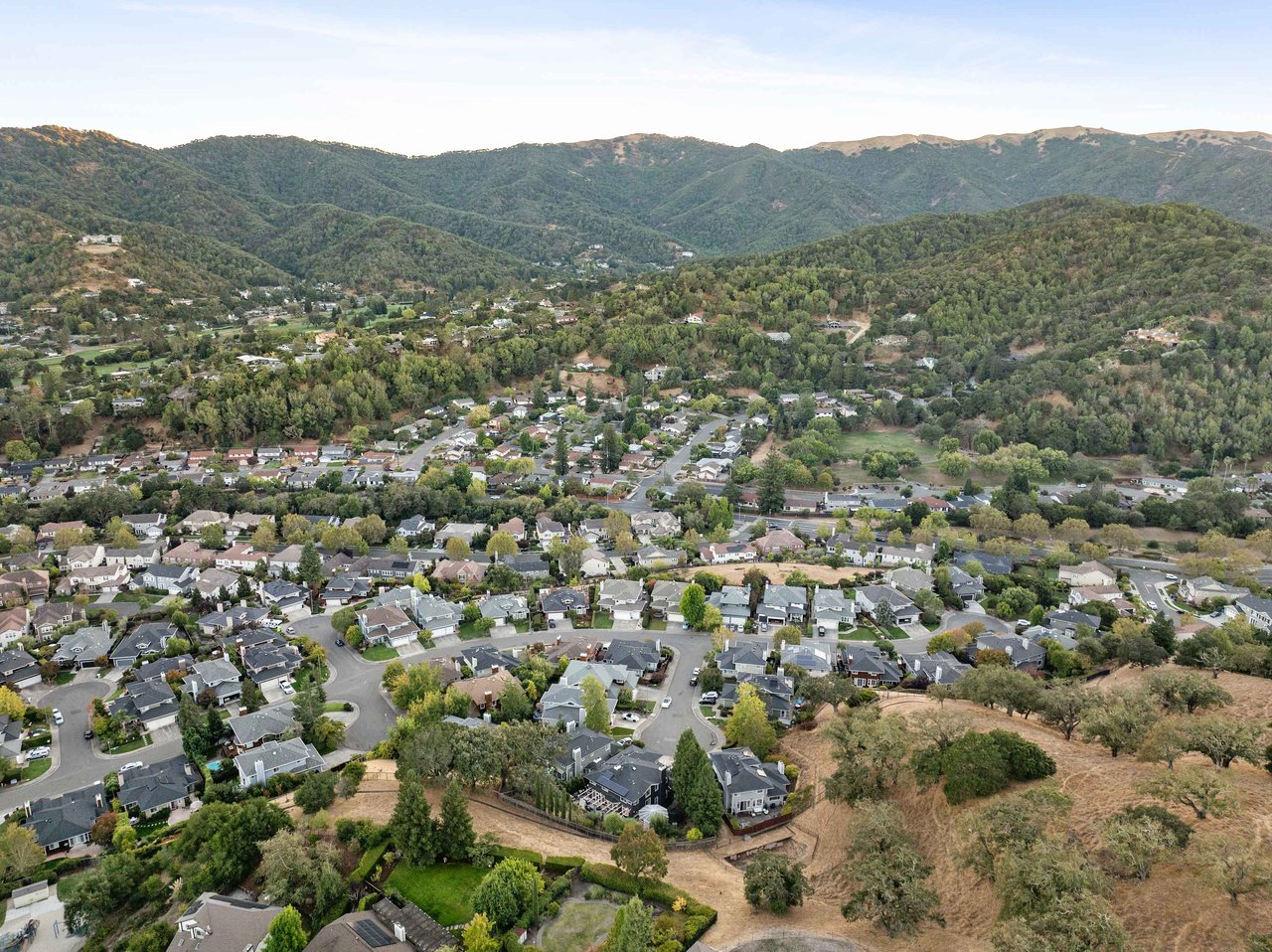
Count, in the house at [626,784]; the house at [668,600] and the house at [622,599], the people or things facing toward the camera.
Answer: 2

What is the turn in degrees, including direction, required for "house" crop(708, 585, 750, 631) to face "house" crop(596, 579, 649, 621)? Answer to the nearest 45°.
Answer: approximately 90° to its right

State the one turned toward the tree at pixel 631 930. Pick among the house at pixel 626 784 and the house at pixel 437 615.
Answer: the house at pixel 437 615

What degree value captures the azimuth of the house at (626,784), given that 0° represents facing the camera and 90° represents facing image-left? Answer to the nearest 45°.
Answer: approximately 225°

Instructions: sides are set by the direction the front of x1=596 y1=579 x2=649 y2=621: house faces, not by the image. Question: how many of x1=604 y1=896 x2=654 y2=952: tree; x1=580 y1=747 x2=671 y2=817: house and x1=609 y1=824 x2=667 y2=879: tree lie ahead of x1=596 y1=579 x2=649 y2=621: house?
3
